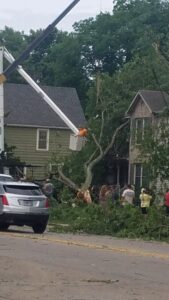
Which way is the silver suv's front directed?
away from the camera
